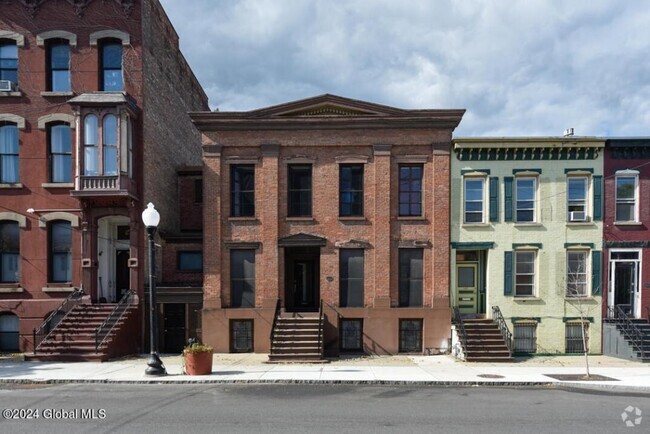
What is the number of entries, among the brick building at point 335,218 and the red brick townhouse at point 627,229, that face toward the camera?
2

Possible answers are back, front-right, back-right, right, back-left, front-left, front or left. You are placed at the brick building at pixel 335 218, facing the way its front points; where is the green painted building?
left

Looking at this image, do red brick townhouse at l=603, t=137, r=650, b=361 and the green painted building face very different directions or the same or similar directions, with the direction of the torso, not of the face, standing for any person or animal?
same or similar directions

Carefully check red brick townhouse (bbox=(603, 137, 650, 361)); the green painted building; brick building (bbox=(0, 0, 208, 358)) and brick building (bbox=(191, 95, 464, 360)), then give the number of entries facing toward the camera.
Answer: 4

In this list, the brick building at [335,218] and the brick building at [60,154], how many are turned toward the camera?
2

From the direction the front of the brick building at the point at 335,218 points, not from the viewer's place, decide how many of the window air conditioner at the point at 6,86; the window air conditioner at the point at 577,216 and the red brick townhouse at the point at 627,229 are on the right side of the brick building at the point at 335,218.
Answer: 1

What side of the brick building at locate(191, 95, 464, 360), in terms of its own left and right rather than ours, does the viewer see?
front

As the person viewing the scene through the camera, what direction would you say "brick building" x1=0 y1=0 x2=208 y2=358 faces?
facing the viewer

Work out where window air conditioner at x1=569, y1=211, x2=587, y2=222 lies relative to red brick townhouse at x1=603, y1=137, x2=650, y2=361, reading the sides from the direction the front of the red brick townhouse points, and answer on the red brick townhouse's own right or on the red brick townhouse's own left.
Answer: on the red brick townhouse's own right
